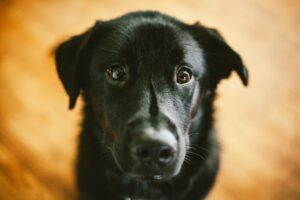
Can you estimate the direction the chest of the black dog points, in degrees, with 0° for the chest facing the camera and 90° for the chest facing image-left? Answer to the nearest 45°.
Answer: approximately 0°
